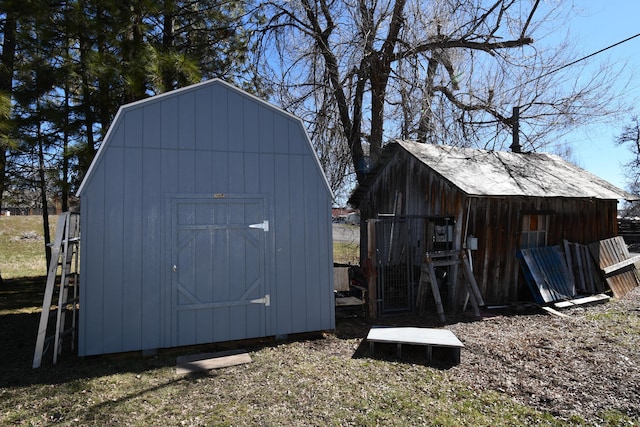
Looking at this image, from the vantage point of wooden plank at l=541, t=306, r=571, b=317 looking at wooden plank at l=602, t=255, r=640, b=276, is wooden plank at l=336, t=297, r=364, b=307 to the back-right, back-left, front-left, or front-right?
back-left

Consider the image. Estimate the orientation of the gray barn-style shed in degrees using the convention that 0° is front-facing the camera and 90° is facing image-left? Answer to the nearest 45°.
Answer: approximately 0°

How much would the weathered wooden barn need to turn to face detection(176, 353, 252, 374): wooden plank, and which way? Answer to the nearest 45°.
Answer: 0° — it already faces it

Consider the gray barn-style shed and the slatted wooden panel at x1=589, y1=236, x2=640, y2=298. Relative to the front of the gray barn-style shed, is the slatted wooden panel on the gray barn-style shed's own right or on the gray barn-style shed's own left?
on the gray barn-style shed's own left

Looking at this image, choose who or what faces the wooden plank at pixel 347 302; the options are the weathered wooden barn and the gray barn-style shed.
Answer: the weathered wooden barn

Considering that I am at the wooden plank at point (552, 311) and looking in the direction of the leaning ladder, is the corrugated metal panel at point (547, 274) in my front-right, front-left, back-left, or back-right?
back-right
